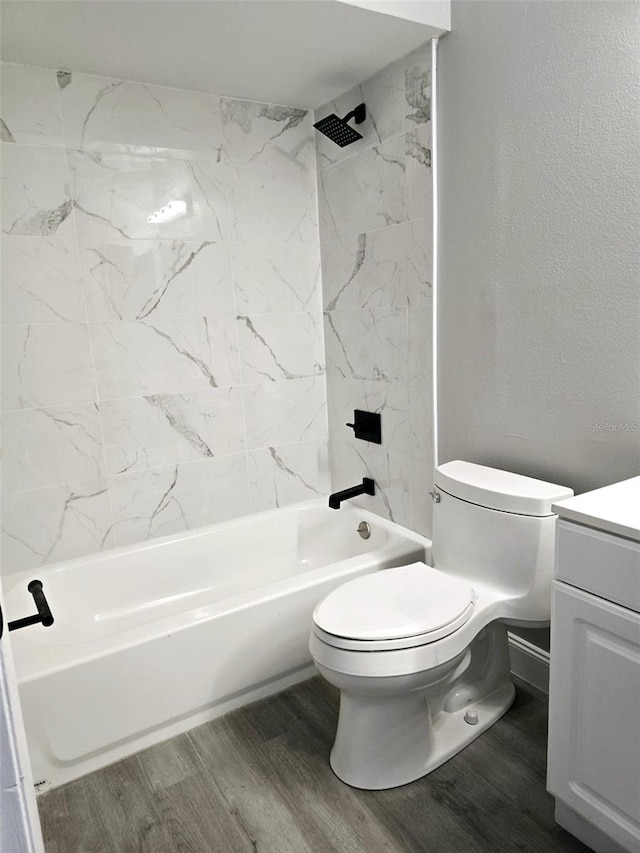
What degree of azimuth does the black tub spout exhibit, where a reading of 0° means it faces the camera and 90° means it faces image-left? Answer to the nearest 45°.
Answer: approximately 45°

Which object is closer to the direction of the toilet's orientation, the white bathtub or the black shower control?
the white bathtub

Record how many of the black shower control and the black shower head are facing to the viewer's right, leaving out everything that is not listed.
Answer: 0

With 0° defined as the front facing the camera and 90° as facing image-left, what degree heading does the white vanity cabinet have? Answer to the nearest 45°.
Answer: approximately 45°

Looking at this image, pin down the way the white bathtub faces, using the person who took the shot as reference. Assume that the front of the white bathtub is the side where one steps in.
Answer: facing the viewer and to the right of the viewer

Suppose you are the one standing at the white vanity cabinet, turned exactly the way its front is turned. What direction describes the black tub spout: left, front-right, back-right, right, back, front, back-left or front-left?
right
